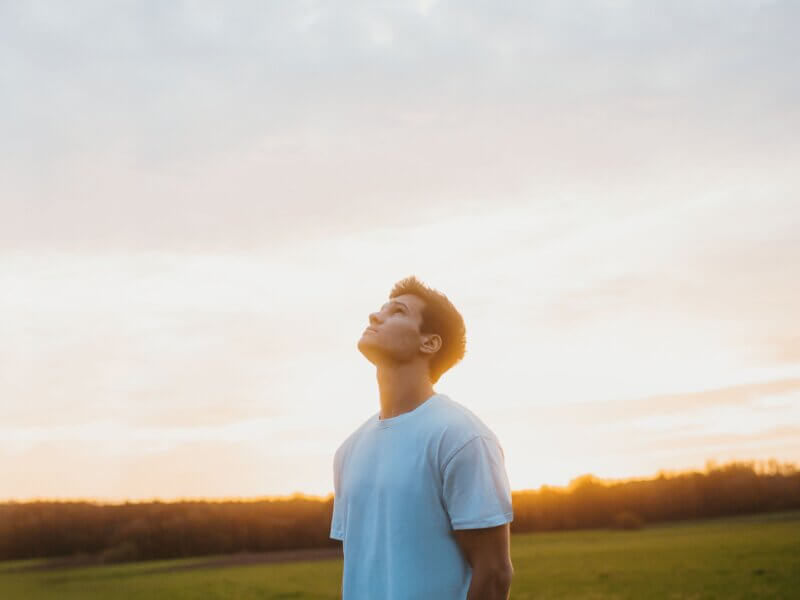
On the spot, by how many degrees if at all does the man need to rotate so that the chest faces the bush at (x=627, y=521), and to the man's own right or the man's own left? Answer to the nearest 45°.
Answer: approximately 135° to the man's own right

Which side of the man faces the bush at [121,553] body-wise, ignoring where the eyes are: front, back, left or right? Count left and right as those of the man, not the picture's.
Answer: right

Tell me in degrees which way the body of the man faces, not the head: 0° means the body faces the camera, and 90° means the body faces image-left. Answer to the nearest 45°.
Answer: approximately 45°

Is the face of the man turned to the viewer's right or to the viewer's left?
to the viewer's left
